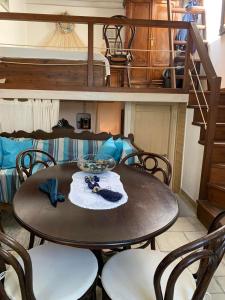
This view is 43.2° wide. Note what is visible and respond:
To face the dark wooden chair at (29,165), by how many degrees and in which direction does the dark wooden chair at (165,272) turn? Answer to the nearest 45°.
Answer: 0° — it already faces it

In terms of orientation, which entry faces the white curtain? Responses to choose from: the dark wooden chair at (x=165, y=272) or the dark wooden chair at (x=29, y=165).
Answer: the dark wooden chair at (x=165, y=272)

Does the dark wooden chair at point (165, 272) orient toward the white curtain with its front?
yes

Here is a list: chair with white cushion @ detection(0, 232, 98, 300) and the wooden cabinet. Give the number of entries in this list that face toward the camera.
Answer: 1

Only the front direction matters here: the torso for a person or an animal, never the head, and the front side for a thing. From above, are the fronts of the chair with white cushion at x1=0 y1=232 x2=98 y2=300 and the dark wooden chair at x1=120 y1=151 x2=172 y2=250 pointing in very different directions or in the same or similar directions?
very different directions

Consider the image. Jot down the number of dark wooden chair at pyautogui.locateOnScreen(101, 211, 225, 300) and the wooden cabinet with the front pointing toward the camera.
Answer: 1

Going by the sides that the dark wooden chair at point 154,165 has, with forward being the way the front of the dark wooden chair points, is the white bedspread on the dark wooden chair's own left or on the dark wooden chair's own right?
on the dark wooden chair's own right

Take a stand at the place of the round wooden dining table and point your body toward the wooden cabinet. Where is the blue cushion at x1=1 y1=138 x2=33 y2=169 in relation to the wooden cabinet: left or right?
left

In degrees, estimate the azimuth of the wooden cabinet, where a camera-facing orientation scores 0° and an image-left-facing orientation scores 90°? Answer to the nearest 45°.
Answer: approximately 0°

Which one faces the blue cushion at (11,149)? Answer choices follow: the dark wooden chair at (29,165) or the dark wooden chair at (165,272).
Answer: the dark wooden chair at (165,272)

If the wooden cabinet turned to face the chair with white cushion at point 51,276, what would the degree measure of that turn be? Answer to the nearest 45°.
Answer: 0° — it already faces it

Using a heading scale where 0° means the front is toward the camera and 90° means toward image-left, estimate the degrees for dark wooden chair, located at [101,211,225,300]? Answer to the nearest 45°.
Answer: approximately 135°
